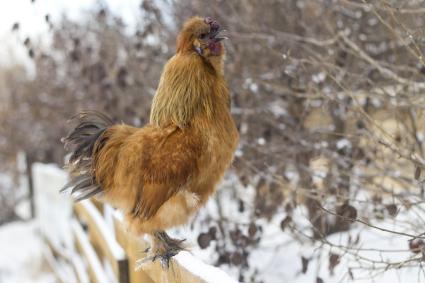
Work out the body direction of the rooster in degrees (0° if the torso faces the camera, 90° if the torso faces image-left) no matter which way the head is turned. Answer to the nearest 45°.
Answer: approximately 270°
